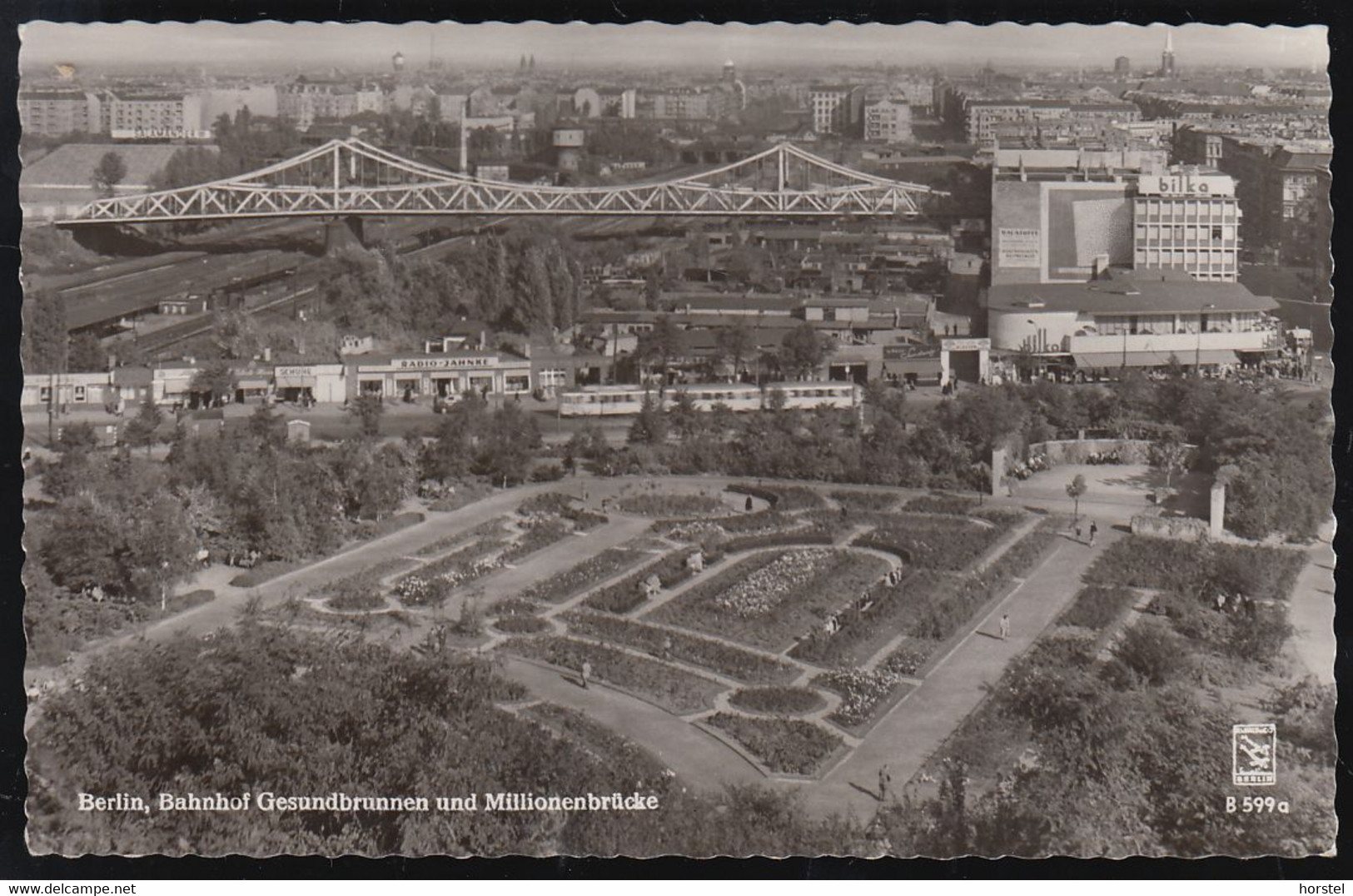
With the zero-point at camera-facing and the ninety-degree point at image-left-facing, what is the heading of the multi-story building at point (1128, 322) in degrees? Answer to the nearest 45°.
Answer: approximately 0°

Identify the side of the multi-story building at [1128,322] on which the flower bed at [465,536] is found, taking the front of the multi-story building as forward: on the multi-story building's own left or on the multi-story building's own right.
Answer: on the multi-story building's own right

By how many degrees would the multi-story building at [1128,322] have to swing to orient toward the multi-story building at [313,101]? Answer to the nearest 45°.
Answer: approximately 90° to its right

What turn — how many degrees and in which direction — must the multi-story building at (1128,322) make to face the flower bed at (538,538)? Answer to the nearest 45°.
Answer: approximately 90° to its right
